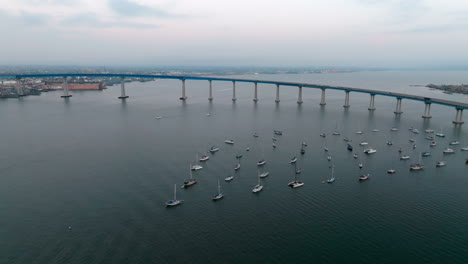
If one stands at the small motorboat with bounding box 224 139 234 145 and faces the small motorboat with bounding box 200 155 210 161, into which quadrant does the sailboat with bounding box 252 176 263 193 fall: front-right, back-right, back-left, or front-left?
front-left

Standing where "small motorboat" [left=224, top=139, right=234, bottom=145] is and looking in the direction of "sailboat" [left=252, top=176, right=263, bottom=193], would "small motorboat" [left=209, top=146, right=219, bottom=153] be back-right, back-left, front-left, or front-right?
front-right

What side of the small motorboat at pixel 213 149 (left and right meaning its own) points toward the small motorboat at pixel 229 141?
back

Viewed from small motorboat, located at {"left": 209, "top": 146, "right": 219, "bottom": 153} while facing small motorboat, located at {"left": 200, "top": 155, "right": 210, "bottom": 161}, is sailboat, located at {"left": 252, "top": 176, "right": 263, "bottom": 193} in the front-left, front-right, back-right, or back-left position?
front-left
